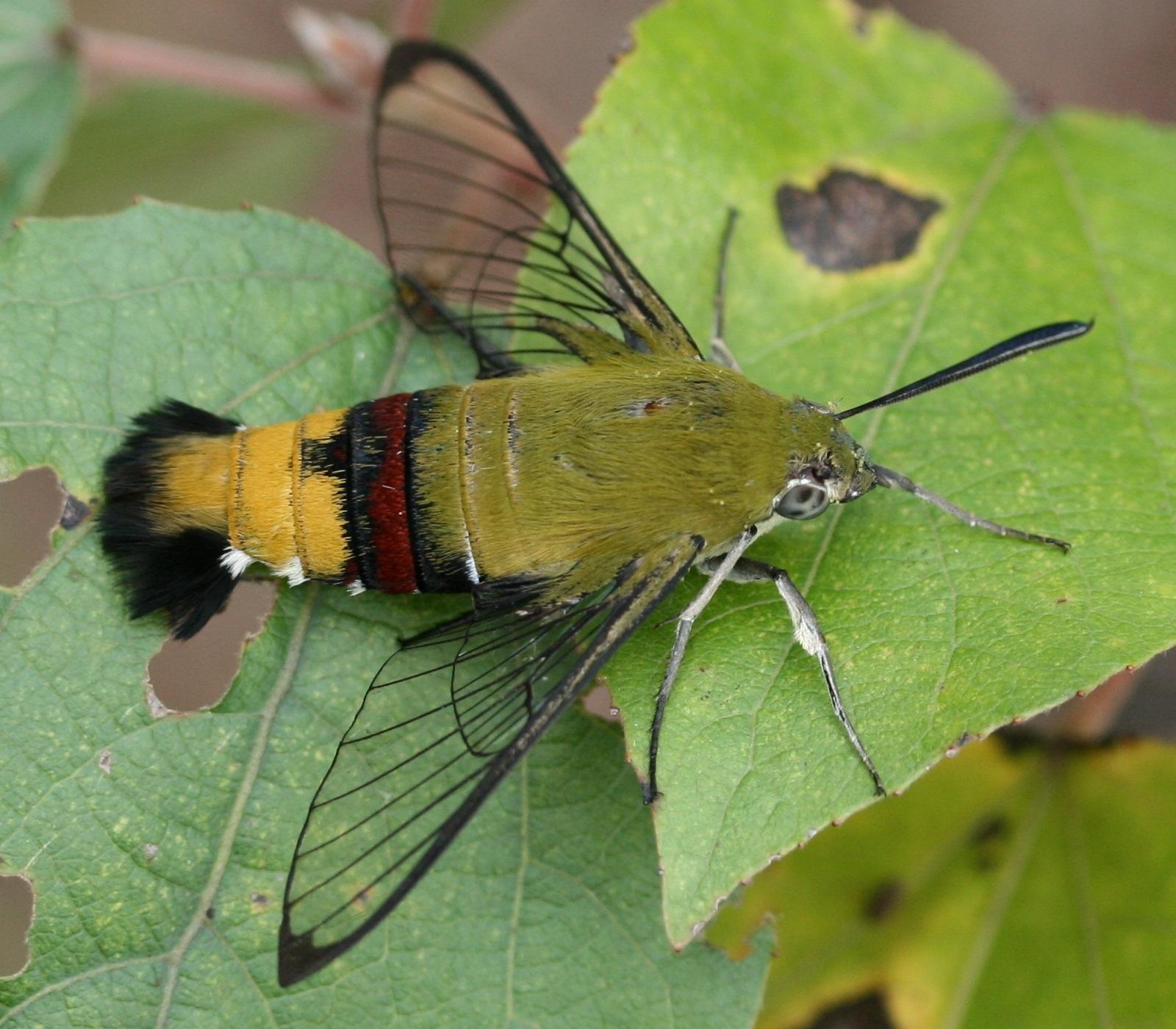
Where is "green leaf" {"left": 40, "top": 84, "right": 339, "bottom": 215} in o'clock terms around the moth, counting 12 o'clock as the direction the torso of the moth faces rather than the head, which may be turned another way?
The green leaf is roughly at 8 o'clock from the moth.

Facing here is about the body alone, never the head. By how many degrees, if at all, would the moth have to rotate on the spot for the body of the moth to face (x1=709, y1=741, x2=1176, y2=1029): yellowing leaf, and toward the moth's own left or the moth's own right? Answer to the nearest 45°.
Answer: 0° — it already faces it

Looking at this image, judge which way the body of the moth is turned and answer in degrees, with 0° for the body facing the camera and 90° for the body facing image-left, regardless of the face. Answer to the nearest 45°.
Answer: approximately 270°

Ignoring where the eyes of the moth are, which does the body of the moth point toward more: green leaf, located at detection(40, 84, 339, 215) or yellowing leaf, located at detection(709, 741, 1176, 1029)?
the yellowing leaf

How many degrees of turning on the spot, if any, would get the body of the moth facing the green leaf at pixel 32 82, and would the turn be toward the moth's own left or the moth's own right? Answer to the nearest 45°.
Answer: approximately 135° to the moth's own left
